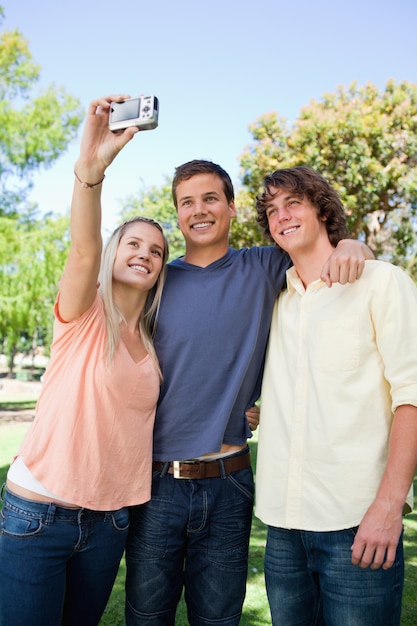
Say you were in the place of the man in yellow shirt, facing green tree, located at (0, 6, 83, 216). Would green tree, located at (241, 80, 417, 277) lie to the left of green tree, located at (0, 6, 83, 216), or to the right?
right

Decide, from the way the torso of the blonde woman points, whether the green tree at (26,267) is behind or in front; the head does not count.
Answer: behind

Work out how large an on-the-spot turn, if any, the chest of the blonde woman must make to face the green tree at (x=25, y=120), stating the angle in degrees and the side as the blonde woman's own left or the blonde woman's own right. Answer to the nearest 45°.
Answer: approximately 135° to the blonde woman's own left

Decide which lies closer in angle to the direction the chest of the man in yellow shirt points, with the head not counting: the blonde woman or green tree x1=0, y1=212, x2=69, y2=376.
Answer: the blonde woman

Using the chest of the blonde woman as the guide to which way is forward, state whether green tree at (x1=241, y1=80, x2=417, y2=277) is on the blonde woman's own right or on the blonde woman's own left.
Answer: on the blonde woman's own left

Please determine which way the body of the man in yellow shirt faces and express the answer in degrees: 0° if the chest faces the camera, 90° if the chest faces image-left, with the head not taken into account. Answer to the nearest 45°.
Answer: approximately 45°

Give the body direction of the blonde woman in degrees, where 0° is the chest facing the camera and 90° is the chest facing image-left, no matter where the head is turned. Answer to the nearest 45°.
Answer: approximately 315°
